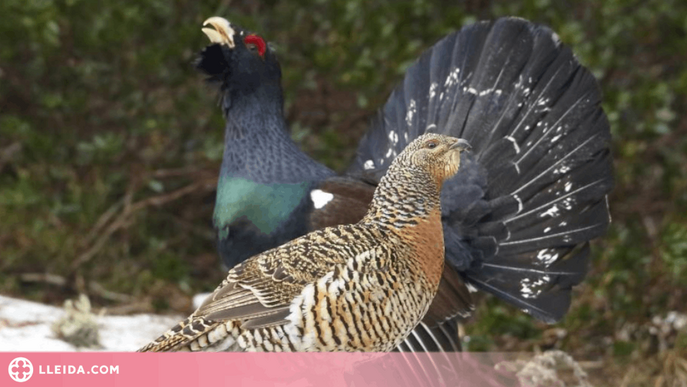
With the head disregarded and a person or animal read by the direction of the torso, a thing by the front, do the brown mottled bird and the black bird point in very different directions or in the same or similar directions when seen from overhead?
very different directions

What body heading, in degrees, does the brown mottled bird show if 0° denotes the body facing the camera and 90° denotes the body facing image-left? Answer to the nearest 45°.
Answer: approximately 270°

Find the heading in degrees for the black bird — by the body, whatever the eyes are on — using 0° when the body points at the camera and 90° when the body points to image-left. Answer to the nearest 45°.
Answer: approximately 90°

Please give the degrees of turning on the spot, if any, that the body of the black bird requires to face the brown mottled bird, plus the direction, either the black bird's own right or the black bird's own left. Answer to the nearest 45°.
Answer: approximately 45° to the black bird's own left

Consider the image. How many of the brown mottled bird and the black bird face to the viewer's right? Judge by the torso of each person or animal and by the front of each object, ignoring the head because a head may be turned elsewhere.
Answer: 1
